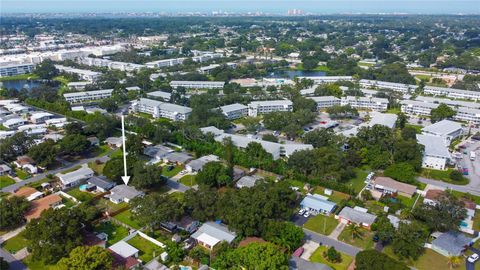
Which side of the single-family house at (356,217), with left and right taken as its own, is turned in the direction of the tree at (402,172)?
back

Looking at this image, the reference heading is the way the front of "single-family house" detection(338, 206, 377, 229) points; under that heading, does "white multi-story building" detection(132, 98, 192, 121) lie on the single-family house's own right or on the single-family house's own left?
on the single-family house's own right

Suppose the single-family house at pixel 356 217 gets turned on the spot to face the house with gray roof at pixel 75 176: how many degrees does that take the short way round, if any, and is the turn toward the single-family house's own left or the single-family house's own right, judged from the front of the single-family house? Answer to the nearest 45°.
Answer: approximately 45° to the single-family house's own right

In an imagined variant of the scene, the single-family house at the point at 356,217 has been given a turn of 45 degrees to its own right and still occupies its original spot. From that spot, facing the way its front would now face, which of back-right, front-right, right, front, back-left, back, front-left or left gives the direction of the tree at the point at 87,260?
front-left

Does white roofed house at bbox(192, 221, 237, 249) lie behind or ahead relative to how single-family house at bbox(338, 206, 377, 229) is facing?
ahead

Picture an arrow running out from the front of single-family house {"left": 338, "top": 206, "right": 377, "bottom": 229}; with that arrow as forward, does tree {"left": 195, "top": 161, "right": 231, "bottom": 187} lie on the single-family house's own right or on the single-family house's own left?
on the single-family house's own right

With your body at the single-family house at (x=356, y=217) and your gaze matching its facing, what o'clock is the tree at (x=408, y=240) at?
The tree is roughly at 9 o'clock from the single-family house.

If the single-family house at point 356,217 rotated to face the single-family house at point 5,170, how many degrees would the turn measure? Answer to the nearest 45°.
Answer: approximately 45° to its right

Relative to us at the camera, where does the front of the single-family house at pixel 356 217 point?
facing the viewer and to the left of the viewer

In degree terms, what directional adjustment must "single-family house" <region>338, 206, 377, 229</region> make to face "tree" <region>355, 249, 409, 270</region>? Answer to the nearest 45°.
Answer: approximately 45° to its left
